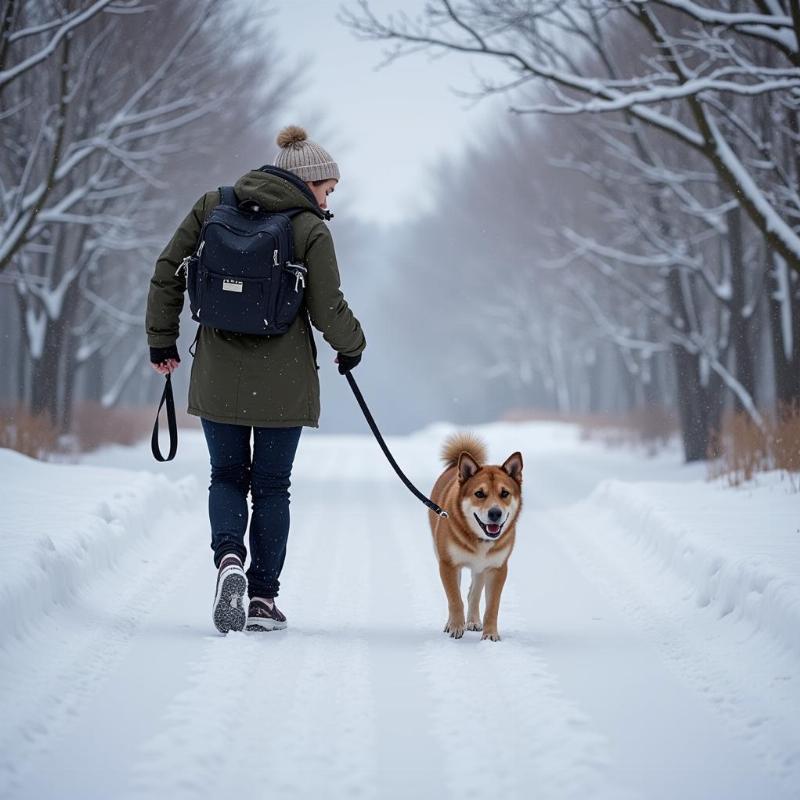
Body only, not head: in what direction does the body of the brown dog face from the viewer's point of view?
toward the camera

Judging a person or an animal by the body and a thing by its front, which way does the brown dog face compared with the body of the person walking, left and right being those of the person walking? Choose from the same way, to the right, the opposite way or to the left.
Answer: the opposite way

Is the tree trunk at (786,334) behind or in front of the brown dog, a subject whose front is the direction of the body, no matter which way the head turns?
behind

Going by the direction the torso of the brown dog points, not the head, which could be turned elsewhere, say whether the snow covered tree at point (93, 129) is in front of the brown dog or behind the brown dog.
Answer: behind

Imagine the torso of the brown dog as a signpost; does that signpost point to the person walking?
no

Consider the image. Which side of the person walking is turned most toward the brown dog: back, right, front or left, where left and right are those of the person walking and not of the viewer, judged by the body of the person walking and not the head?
right

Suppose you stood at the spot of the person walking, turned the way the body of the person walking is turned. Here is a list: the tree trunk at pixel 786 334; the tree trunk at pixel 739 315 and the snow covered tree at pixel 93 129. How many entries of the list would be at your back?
0

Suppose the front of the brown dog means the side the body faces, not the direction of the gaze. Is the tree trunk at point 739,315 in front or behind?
behind

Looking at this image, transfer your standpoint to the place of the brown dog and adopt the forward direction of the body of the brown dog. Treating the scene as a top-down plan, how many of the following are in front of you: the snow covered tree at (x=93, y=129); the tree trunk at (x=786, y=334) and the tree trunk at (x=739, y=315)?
0

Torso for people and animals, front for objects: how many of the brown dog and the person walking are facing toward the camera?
1

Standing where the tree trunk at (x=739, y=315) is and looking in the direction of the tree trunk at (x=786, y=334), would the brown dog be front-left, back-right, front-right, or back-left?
front-right

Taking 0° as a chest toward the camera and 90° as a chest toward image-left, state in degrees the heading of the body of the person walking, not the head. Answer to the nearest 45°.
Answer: approximately 180°

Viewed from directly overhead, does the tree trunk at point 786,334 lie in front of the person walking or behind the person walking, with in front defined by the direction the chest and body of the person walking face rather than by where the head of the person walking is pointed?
in front

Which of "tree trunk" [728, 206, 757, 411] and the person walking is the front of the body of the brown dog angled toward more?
the person walking

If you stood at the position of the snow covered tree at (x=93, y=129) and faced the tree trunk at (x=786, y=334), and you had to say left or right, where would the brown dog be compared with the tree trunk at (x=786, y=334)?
right

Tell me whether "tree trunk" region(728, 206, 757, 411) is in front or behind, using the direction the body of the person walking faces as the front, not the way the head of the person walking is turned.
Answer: in front

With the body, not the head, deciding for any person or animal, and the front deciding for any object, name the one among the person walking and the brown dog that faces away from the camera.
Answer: the person walking
